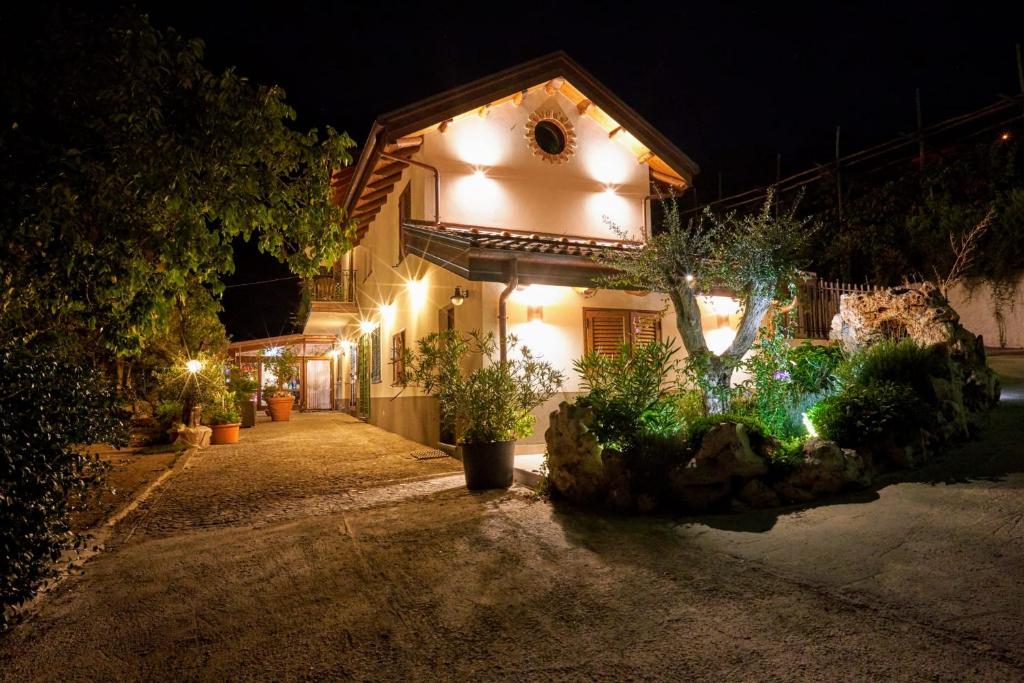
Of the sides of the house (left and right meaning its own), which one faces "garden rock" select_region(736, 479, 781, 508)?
front

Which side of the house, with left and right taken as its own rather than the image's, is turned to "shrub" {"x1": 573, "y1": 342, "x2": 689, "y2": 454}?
front

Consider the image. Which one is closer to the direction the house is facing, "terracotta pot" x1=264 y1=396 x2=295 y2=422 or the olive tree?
the olive tree

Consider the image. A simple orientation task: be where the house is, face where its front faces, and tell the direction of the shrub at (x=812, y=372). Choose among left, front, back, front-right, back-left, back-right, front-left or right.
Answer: front-left

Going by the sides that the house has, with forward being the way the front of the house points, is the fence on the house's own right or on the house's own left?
on the house's own left

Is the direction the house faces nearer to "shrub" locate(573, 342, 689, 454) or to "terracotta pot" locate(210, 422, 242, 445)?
the shrub

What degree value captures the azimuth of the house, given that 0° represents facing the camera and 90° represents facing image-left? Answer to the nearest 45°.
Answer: approximately 0°

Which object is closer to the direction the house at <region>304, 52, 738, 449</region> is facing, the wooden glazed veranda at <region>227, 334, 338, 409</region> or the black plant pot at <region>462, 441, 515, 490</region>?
the black plant pot

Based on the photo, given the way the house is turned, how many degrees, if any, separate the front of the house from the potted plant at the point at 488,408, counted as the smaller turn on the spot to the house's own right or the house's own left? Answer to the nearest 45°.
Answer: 0° — it already faces it

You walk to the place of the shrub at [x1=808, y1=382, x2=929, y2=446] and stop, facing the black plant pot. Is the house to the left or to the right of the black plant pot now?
right

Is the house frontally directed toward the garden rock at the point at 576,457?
yes

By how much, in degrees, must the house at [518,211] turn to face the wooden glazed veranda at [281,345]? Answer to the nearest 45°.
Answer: approximately 135° to its right

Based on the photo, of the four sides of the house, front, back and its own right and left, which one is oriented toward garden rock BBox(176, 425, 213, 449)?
right

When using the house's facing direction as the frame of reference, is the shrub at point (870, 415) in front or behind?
in front

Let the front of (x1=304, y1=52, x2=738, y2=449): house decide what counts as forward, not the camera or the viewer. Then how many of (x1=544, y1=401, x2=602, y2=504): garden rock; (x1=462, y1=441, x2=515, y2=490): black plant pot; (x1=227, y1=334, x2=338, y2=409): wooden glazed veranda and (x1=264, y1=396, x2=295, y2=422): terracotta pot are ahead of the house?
2

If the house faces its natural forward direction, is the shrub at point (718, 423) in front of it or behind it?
in front
